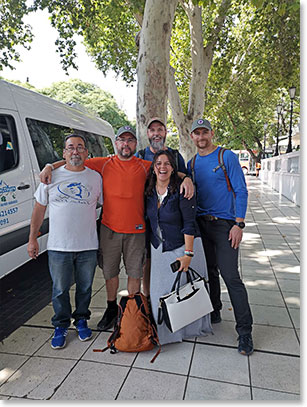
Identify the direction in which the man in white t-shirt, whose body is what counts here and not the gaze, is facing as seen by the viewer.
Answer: toward the camera

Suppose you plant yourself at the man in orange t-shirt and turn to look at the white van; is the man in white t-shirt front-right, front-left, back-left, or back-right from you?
front-left

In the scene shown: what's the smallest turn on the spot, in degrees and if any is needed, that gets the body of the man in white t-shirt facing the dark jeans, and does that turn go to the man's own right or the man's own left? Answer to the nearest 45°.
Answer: approximately 90° to the man's own left

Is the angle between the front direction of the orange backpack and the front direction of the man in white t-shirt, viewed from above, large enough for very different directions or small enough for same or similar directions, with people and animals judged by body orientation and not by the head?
same or similar directions

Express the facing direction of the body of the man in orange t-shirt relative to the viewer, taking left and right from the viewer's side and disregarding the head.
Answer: facing the viewer

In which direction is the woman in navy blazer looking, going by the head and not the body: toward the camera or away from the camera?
toward the camera

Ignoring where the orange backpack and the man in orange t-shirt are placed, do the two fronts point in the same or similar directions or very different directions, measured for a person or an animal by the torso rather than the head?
same or similar directions

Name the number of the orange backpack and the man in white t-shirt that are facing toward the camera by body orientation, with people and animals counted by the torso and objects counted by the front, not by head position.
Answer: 2
